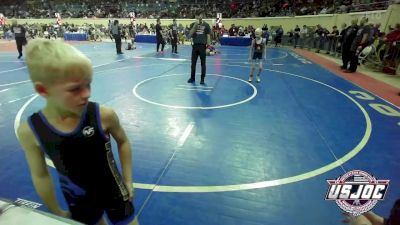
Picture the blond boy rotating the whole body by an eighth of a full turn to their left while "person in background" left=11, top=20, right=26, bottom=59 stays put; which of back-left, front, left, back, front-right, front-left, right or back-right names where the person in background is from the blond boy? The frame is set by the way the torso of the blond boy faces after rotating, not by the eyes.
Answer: back-left

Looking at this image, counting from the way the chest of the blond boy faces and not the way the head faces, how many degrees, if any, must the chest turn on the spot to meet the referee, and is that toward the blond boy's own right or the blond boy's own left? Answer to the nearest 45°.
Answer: approximately 135° to the blond boy's own left

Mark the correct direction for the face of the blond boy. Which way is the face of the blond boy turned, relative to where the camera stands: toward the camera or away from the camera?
toward the camera

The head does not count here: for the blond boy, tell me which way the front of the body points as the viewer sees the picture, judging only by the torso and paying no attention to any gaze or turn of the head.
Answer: toward the camera
